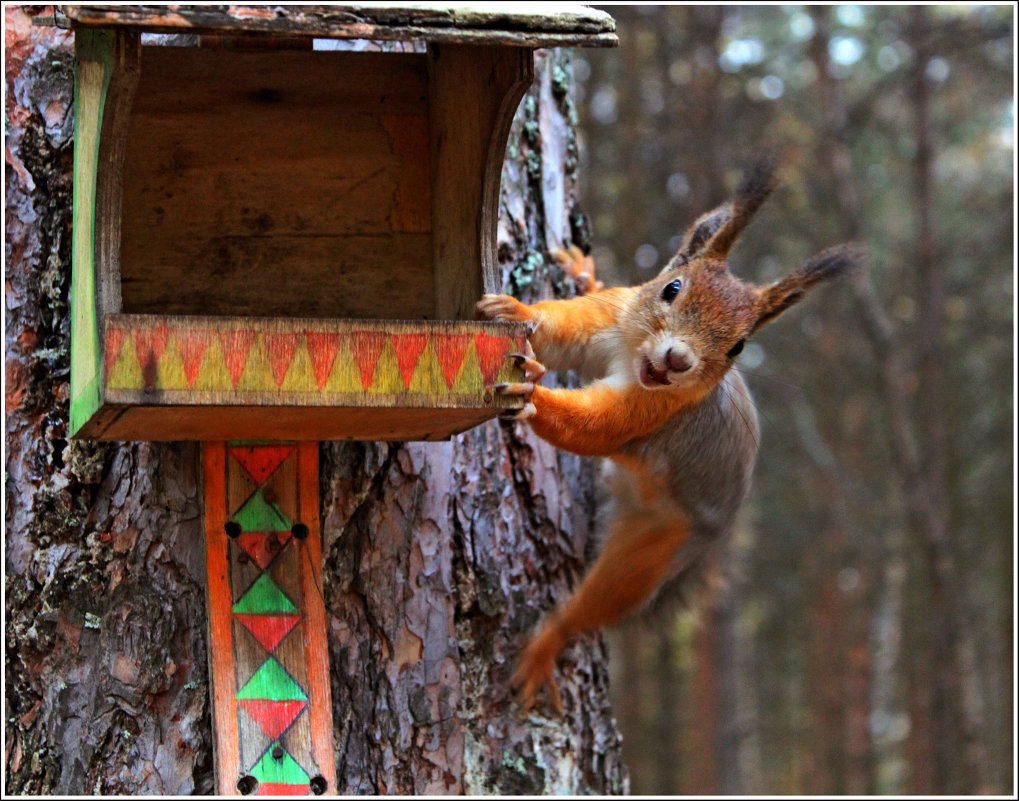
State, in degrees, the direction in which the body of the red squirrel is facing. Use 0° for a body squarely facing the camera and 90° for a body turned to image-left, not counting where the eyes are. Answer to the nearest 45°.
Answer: approximately 45°
